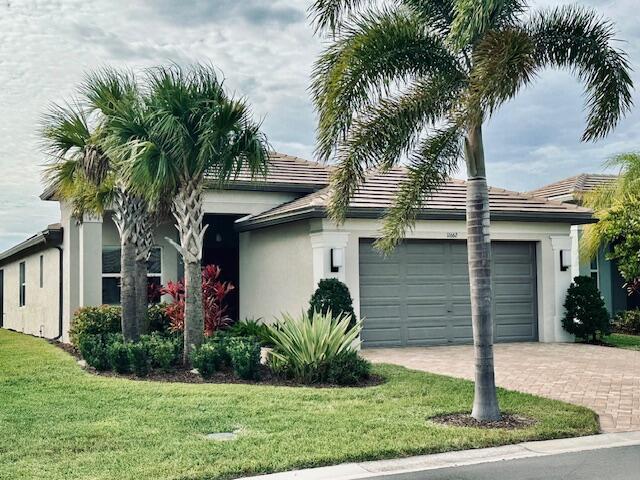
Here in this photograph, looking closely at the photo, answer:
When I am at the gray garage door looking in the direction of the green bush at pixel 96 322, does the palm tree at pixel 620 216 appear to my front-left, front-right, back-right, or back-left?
back-right

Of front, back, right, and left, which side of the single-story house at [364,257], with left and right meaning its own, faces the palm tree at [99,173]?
right

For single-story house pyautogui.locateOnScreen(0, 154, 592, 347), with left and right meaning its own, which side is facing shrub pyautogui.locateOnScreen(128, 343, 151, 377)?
front

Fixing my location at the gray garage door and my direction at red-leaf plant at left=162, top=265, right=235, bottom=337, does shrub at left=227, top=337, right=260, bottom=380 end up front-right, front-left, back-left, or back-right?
front-left

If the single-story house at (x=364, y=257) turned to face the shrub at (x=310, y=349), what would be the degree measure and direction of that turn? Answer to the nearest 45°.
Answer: approximately 45° to its right

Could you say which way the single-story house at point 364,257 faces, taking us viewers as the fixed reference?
facing the viewer and to the right of the viewer

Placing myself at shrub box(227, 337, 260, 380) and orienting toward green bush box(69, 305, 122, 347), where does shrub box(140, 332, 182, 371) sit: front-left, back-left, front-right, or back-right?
front-left

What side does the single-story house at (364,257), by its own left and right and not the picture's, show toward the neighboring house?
left

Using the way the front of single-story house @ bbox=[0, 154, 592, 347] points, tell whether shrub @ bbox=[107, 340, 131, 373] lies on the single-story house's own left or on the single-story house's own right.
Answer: on the single-story house's own right

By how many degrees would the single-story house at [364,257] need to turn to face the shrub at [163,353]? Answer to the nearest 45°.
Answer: approximately 90° to its right
